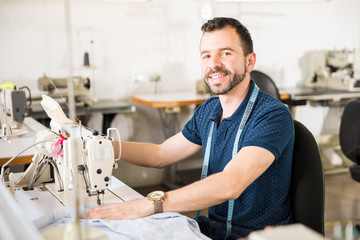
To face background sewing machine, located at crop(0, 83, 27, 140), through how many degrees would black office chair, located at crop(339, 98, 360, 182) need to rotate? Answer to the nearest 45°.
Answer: approximately 90° to its left

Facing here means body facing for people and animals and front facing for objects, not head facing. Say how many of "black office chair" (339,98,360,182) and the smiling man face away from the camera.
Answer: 1

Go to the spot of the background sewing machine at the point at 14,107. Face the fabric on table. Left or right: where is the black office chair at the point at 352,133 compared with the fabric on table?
left

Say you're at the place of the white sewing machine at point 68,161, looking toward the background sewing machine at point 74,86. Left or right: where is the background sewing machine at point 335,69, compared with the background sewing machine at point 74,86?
right

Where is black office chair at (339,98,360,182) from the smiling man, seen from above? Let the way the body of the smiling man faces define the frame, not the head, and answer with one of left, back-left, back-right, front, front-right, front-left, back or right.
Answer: back

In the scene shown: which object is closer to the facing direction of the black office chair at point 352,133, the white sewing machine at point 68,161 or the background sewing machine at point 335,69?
the background sewing machine

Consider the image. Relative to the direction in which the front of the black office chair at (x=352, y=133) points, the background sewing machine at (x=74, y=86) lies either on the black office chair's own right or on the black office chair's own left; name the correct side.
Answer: on the black office chair's own left

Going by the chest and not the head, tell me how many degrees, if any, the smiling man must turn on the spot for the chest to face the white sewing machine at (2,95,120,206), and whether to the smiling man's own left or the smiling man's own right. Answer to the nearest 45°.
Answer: approximately 45° to the smiling man's own right

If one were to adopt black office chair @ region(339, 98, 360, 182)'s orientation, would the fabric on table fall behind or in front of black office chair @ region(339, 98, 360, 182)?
behind

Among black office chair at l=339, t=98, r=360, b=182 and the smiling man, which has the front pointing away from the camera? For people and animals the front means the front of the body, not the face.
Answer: the black office chair

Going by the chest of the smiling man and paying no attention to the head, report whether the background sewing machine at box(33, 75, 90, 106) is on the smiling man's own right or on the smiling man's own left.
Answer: on the smiling man's own right

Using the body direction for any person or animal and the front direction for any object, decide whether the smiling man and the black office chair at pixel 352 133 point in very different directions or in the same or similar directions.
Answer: very different directions

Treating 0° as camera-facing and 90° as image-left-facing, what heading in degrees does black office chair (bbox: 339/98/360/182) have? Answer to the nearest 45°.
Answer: approximately 180°

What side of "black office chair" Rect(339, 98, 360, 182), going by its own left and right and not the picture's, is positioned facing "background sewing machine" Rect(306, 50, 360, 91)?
front
